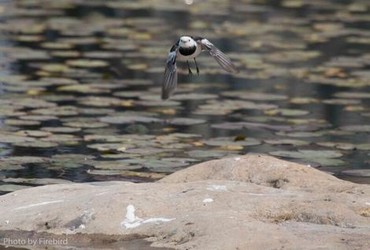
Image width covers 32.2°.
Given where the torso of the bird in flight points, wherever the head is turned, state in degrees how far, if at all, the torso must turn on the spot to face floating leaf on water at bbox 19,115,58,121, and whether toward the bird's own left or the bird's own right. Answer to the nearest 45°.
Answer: approximately 135° to the bird's own right

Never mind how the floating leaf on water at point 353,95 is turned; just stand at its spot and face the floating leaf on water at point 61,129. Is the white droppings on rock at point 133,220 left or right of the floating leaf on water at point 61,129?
left

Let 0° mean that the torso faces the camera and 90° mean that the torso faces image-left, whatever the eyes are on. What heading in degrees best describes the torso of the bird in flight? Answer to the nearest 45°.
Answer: approximately 0°

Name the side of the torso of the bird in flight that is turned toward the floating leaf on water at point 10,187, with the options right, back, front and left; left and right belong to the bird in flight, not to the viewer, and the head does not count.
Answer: right

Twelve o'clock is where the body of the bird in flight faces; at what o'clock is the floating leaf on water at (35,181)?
The floating leaf on water is roughly at 3 o'clock from the bird in flight.

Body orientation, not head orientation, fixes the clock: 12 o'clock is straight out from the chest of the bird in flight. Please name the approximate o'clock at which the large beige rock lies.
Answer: The large beige rock is roughly at 12 o'clock from the bird in flight.

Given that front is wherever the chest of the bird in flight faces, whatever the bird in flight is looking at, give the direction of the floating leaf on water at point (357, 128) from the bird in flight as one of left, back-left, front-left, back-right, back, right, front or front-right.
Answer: back-left

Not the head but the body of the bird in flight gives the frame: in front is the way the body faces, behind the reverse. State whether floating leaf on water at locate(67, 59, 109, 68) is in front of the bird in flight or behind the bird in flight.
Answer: behind
